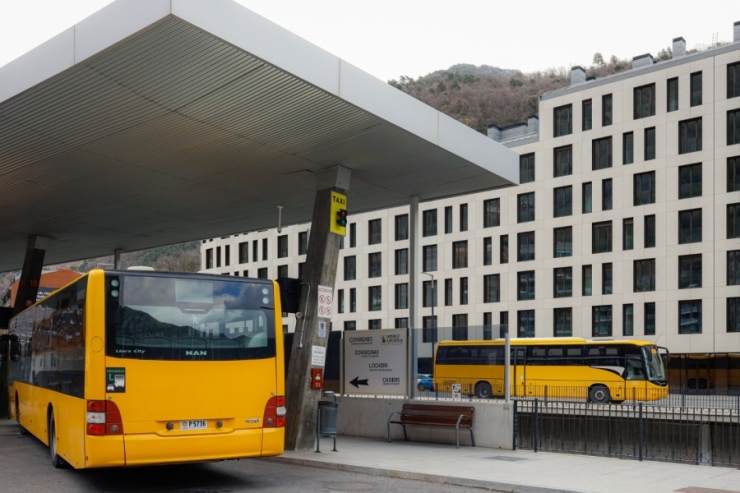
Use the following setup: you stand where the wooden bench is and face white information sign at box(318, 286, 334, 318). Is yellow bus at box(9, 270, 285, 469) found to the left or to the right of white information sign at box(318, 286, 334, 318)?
left

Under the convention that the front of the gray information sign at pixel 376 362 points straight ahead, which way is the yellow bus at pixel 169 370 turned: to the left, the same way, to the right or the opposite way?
the opposite way

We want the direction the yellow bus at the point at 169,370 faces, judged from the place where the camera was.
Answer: facing away from the viewer

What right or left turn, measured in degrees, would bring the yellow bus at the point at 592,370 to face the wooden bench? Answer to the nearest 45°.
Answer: approximately 90° to its right

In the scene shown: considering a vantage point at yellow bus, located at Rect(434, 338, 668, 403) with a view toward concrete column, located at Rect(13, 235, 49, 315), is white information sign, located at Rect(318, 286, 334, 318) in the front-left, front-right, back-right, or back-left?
front-left

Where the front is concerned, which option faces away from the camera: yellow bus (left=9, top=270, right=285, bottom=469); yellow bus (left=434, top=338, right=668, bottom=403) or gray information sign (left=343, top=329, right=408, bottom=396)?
yellow bus (left=9, top=270, right=285, bottom=469)

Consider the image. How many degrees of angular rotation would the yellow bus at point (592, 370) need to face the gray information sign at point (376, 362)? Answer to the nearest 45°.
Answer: approximately 90° to its right

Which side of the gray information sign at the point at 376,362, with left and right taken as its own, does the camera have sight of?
front

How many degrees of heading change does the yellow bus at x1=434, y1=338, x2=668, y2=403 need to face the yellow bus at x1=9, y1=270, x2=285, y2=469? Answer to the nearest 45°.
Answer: approximately 90° to its right

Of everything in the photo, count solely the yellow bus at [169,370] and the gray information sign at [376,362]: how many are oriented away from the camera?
1

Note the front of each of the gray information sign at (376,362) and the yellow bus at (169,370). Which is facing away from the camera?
the yellow bus

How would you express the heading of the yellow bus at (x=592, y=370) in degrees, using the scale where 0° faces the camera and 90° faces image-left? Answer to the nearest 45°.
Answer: approximately 270°
